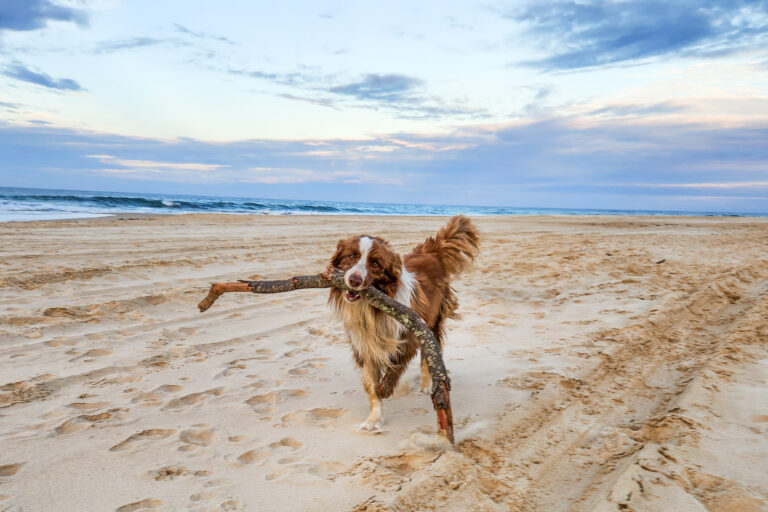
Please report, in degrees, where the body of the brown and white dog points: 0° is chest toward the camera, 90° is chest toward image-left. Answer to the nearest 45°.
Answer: approximately 45°
